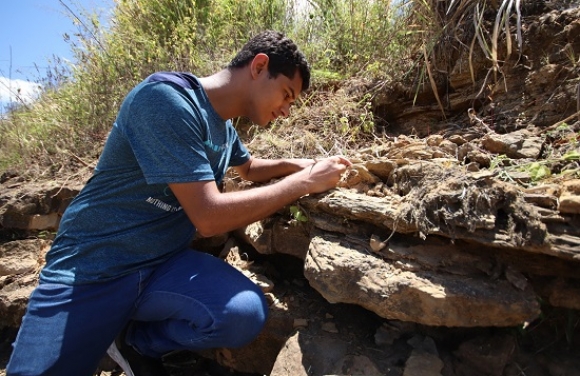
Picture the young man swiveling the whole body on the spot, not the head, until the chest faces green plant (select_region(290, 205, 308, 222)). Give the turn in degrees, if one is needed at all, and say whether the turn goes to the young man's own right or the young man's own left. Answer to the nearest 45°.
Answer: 0° — they already face it

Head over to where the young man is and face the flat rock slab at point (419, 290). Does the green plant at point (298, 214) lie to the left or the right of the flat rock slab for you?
left

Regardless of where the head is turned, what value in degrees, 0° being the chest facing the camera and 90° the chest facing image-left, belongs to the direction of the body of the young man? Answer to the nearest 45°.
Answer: approximately 270°

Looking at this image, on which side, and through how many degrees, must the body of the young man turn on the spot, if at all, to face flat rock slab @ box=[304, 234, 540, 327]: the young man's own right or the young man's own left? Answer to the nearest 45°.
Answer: approximately 45° to the young man's own right
